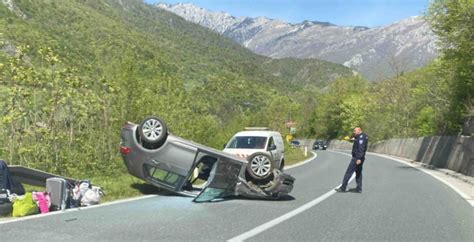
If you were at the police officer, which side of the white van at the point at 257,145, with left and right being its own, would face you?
left

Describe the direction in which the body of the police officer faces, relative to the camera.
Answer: to the viewer's left
